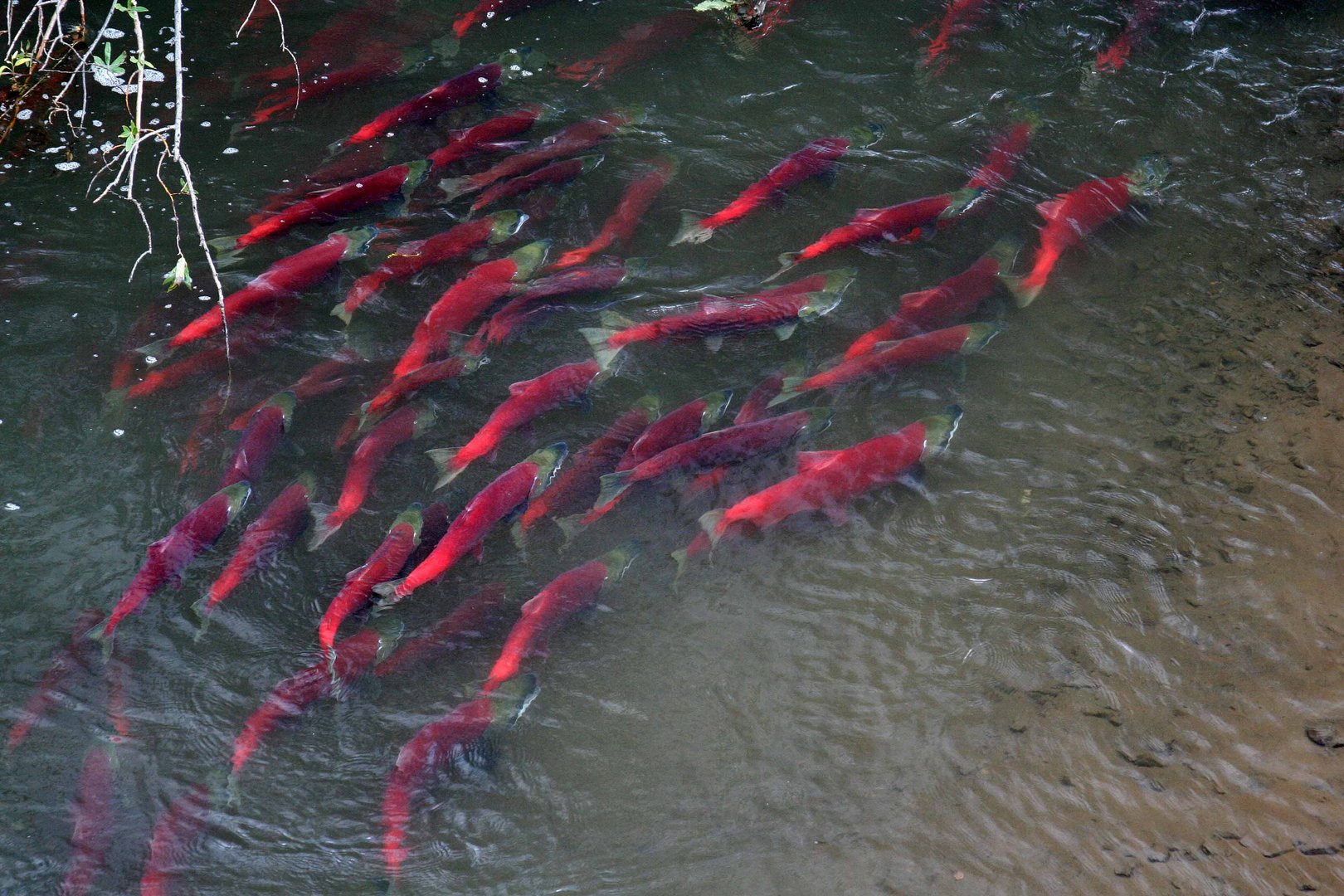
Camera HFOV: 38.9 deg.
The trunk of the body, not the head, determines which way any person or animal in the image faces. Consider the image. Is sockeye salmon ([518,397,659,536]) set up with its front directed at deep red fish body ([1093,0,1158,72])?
yes

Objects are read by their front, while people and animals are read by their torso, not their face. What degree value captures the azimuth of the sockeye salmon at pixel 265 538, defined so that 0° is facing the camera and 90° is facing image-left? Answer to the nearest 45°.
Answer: approximately 225°

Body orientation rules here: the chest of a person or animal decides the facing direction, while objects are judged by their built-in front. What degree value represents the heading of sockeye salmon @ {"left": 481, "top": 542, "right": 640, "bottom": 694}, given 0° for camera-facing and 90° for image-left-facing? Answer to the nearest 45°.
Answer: approximately 225°

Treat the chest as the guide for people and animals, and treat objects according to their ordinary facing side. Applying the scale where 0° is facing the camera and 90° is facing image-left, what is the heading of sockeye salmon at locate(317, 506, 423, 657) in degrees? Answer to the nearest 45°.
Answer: approximately 225°

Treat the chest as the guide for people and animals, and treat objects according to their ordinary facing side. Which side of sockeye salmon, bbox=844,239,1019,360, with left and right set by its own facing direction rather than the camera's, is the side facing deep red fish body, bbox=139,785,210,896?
back

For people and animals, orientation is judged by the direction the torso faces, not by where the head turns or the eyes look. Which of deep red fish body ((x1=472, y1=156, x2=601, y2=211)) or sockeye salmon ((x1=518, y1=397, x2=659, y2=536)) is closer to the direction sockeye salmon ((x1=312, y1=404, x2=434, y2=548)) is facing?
the deep red fish body

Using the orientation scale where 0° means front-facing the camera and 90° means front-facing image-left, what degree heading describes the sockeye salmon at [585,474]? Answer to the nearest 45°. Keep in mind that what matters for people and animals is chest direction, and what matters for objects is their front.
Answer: approximately 225°

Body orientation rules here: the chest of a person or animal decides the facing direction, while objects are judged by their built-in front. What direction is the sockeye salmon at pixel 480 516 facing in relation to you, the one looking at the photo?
facing away from the viewer and to the right of the viewer

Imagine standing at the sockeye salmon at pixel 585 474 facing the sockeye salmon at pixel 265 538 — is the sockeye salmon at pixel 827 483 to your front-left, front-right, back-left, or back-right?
back-left

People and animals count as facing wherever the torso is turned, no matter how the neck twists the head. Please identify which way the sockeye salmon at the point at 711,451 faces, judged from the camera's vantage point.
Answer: facing away from the viewer and to the right of the viewer
